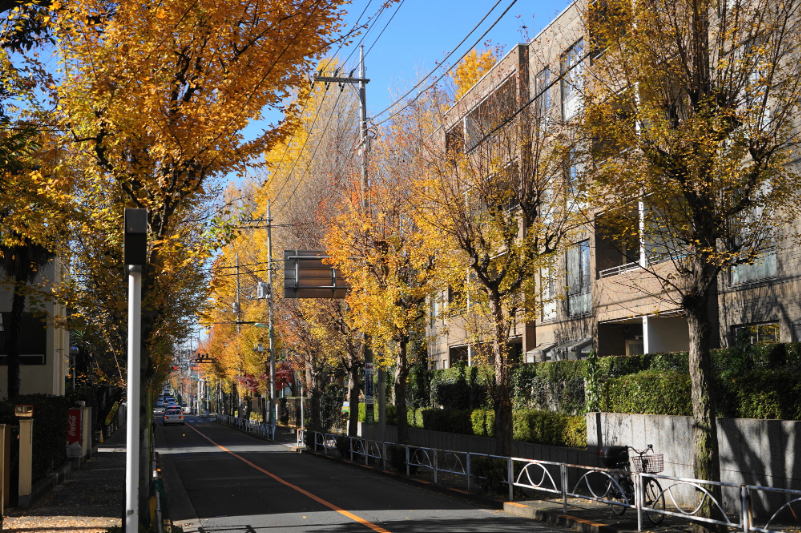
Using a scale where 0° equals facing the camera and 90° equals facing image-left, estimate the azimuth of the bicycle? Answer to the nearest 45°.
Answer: approximately 315°

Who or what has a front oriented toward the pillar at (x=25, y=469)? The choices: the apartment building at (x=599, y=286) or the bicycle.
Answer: the apartment building

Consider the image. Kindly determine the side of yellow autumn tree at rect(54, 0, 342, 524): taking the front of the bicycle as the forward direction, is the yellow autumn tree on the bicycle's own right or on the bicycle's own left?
on the bicycle's own right

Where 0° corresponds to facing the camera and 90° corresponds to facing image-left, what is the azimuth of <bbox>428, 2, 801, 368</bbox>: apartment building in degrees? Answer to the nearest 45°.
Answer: approximately 45°
